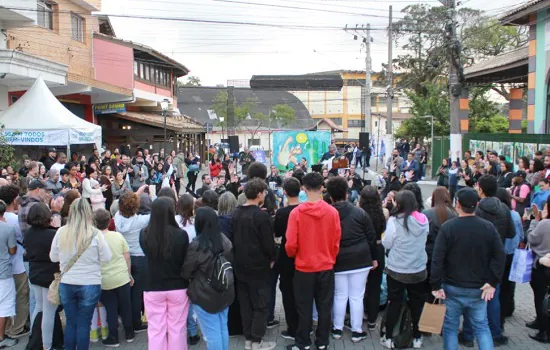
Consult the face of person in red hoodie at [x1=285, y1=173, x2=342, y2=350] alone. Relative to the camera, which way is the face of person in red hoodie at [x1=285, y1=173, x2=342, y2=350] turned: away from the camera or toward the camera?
away from the camera

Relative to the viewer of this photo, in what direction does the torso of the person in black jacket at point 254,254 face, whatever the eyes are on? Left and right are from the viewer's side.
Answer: facing away from the viewer and to the right of the viewer

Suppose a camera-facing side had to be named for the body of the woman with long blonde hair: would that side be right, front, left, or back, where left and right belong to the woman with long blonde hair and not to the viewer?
back

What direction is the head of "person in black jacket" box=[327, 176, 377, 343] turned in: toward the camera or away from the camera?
away from the camera

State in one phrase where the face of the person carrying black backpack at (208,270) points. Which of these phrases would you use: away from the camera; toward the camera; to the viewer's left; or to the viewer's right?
away from the camera

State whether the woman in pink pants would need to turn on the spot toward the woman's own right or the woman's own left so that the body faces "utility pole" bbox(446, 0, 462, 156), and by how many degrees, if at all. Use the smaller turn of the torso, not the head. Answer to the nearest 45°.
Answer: approximately 45° to the woman's own right

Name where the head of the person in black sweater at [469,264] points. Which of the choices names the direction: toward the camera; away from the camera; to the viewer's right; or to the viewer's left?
away from the camera

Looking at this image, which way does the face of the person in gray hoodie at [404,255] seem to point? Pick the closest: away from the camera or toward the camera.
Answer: away from the camera

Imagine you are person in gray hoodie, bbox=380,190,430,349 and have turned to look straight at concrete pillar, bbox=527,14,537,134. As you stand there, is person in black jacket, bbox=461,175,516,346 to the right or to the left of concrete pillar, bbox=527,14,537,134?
right

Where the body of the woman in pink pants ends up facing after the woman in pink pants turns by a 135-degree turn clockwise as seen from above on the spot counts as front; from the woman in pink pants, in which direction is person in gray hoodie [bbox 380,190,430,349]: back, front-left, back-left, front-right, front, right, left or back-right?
front-left

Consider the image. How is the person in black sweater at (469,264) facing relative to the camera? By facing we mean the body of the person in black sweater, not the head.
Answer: away from the camera

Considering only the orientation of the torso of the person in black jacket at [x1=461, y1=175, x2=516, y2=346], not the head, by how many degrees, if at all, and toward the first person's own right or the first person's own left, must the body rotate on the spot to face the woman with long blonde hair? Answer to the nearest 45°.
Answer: approximately 90° to the first person's own left

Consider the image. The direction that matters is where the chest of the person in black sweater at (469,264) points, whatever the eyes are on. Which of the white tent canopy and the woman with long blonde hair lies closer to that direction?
the white tent canopy

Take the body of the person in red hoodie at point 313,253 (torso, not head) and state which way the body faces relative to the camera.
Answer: away from the camera

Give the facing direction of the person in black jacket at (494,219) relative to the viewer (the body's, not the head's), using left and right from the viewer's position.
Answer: facing away from the viewer and to the left of the viewer

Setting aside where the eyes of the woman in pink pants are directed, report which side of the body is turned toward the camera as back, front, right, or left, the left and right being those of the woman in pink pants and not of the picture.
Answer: back

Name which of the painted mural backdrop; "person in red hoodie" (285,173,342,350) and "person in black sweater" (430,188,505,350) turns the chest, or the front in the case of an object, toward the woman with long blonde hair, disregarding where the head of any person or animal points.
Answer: the painted mural backdrop

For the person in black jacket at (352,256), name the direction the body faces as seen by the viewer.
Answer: away from the camera
